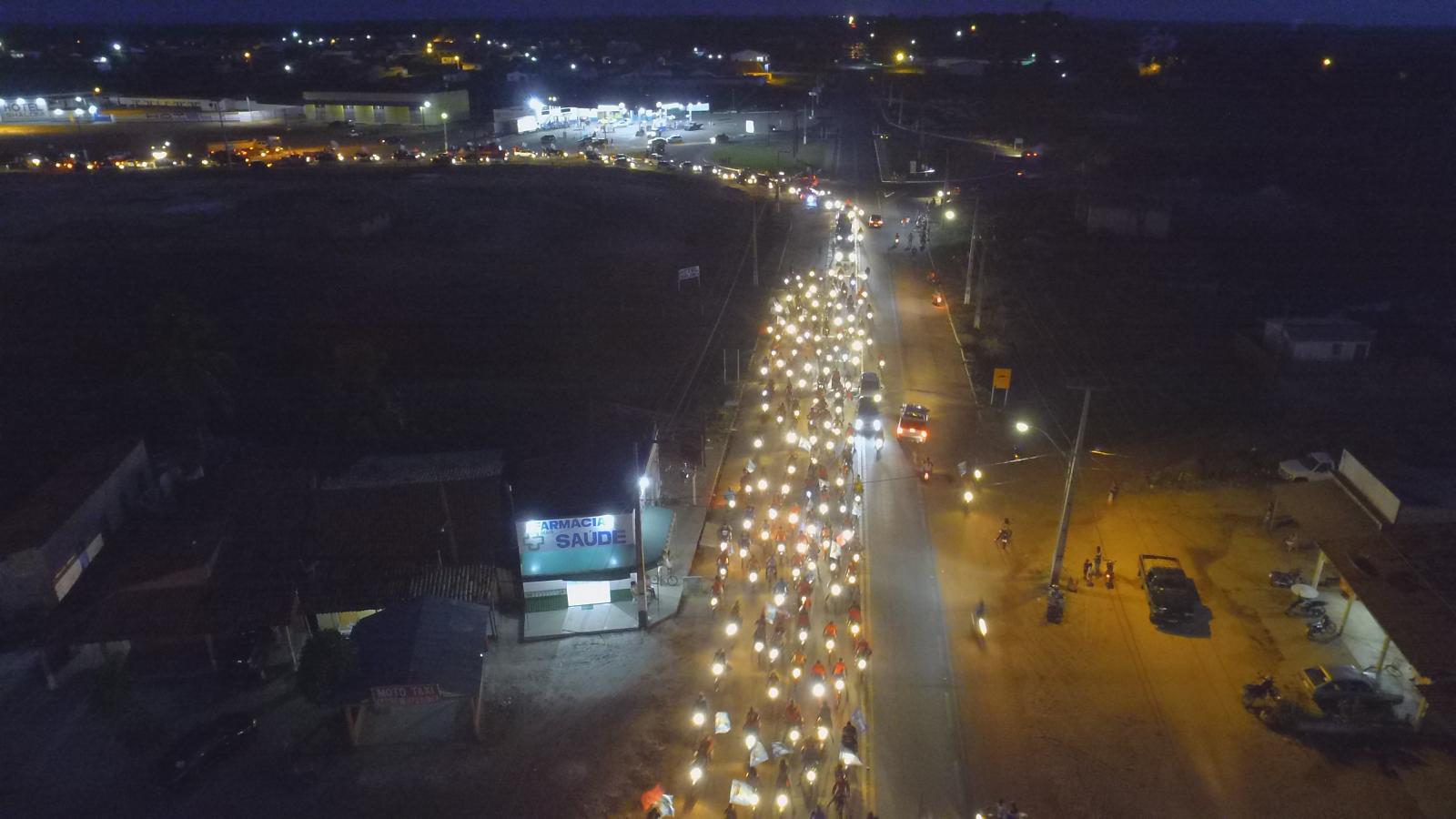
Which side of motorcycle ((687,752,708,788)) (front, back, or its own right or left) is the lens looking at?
front

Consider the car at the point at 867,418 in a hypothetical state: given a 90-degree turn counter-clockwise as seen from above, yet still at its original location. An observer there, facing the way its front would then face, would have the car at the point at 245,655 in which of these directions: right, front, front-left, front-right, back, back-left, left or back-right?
back-right

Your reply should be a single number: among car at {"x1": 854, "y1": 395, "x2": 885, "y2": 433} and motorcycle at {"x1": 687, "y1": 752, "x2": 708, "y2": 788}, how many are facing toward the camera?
2

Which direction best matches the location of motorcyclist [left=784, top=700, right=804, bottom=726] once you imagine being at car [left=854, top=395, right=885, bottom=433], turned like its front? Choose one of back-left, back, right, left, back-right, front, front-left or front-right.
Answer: front

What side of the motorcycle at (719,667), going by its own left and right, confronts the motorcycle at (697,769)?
front

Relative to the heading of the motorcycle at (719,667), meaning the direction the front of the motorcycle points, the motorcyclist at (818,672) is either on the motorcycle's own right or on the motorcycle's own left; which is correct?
on the motorcycle's own left

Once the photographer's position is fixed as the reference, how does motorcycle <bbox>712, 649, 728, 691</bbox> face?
facing the viewer

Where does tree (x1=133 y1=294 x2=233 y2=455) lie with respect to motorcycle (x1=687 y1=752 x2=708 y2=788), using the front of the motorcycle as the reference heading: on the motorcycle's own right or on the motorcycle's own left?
on the motorcycle's own right

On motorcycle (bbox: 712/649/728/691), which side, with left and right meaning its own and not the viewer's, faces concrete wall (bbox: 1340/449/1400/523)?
left

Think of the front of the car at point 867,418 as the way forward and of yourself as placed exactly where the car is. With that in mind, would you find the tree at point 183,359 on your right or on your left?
on your right
